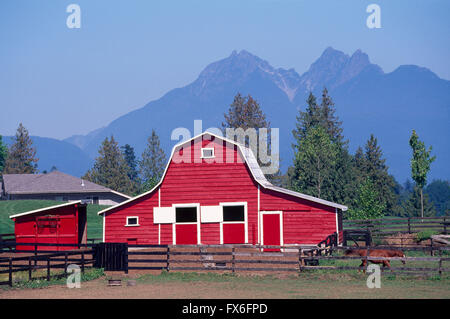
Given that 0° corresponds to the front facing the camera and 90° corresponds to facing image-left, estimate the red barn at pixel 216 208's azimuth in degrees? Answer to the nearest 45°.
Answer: approximately 0°

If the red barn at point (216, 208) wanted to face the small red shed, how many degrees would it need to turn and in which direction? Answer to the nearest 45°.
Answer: approximately 90° to its right
